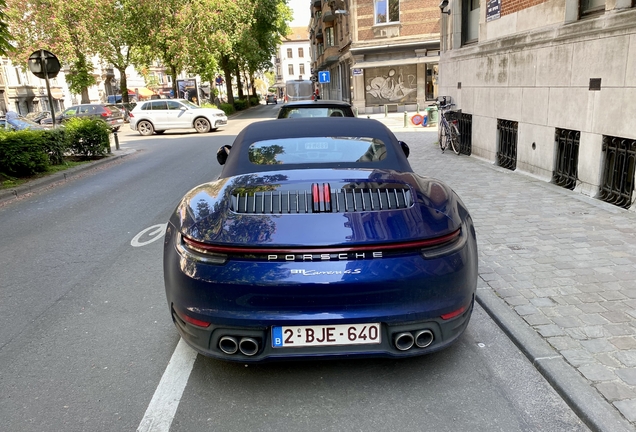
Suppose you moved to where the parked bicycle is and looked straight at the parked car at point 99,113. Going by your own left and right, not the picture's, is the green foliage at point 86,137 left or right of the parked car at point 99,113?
left

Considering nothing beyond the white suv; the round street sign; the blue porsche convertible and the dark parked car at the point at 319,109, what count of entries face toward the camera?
0

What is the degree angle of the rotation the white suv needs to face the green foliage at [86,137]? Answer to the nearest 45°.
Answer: approximately 90° to its right

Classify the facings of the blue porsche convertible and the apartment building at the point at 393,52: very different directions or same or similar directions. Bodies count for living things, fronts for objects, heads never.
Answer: very different directions

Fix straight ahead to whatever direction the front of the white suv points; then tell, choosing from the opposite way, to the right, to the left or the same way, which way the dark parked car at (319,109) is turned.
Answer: to the left

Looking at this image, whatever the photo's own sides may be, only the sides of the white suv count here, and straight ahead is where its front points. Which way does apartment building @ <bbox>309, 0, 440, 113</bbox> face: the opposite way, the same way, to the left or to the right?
to the right

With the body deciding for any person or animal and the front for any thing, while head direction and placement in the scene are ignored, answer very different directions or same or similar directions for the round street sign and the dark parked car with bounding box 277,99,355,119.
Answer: same or similar directions

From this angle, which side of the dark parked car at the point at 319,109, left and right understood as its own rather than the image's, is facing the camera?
back

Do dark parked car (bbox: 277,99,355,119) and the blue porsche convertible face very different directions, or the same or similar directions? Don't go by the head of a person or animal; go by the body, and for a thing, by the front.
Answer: same or similar directions

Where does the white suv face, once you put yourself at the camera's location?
facing to the right of the viewer

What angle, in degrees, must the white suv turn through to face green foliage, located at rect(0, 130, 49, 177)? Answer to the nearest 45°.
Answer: approximately 90° to its right

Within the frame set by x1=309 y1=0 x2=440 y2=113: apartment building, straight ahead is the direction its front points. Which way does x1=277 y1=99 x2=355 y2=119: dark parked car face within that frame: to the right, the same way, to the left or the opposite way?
the opposite way

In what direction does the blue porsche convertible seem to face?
away from the camera

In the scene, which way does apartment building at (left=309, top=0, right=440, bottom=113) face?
toward the camera
